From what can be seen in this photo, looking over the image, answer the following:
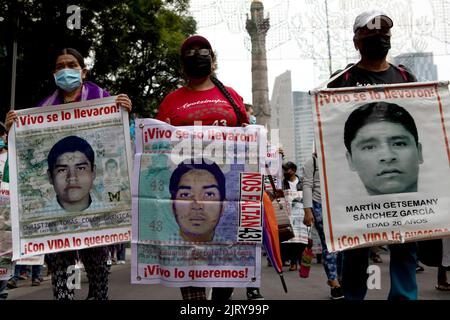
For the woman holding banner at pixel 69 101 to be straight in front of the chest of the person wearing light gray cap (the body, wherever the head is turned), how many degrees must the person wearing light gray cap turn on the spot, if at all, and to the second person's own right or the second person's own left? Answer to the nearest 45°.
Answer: approximately 90° to the second person's own right

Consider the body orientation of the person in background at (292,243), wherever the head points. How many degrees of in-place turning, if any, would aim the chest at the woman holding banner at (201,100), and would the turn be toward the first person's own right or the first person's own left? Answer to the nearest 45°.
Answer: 0° — they already face them

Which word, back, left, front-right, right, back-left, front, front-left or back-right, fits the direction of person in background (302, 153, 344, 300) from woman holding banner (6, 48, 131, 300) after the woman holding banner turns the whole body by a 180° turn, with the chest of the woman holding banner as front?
front-right

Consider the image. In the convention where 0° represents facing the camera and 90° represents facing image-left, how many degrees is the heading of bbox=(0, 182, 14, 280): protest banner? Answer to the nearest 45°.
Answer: approximately 0°
